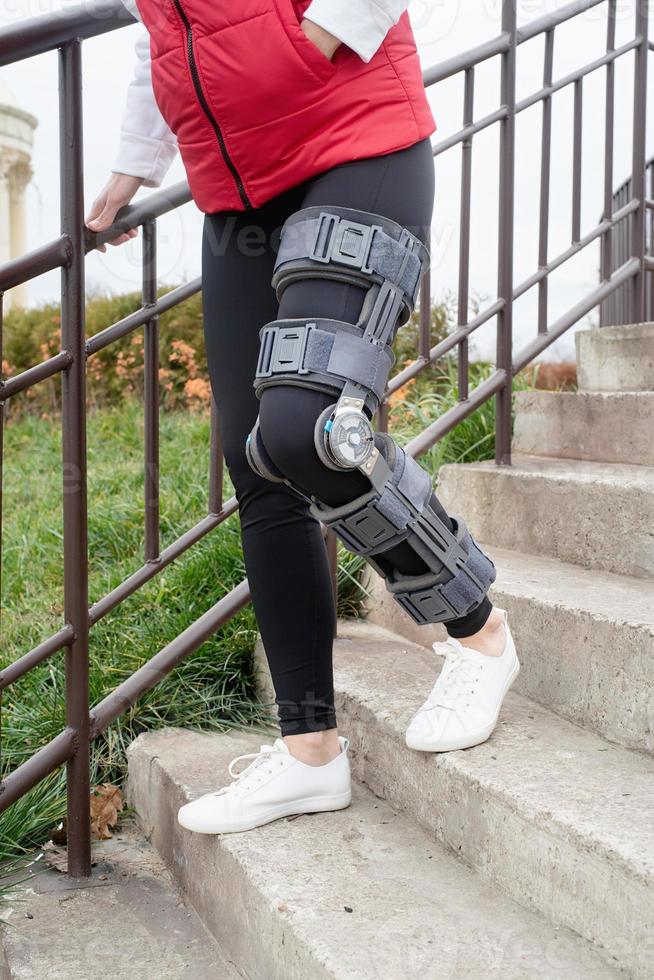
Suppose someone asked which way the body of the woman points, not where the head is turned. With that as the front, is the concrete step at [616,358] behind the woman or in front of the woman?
behind

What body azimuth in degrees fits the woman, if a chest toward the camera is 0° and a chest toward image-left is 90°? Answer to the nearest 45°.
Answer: approximately 45°

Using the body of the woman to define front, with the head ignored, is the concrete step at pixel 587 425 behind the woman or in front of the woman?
behind

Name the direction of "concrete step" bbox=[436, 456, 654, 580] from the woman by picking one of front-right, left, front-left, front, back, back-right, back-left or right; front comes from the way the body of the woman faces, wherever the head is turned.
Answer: back
